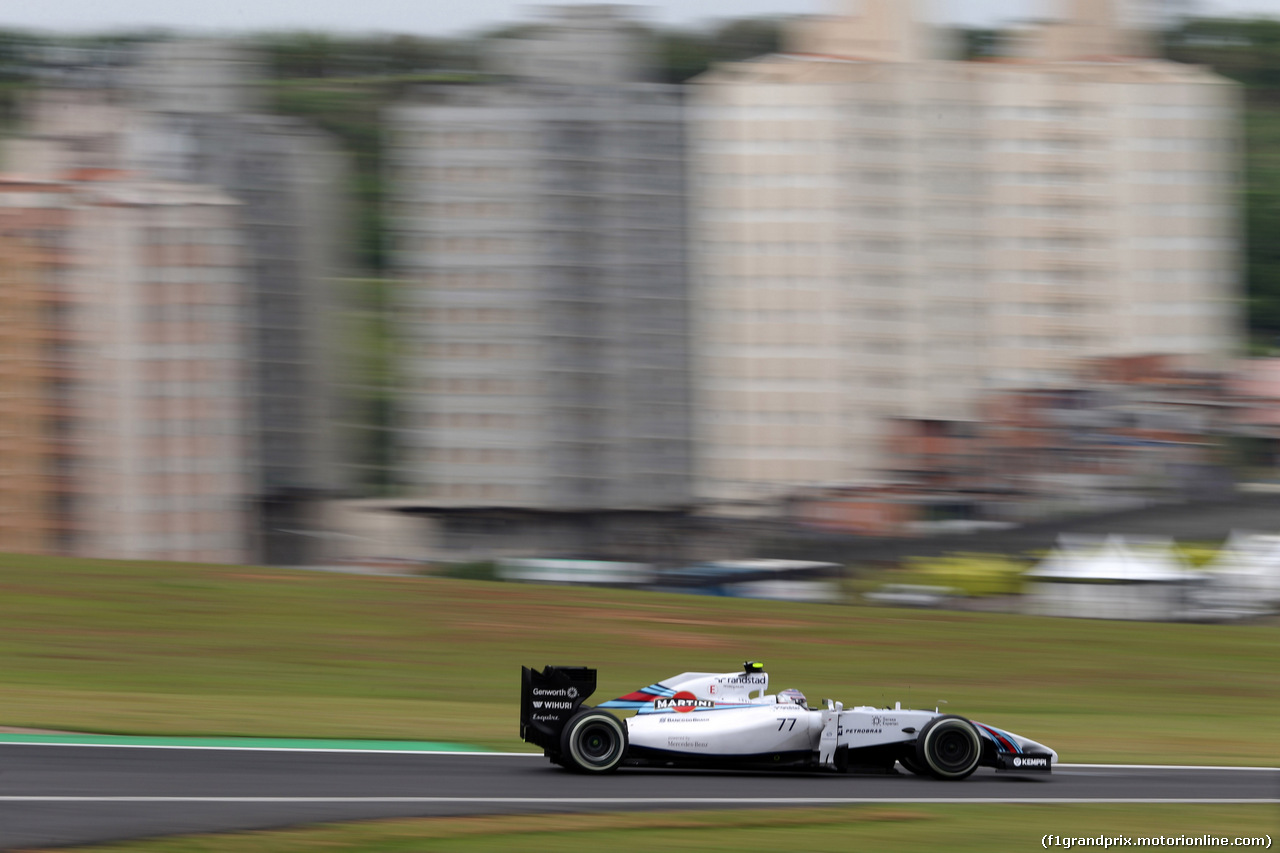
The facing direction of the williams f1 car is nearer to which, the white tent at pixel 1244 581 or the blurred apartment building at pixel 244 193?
the white tent

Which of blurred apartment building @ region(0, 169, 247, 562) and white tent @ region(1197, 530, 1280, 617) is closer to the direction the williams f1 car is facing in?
the white tent

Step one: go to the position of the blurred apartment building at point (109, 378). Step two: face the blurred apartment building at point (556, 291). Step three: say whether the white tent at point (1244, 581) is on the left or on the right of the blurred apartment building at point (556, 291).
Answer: right

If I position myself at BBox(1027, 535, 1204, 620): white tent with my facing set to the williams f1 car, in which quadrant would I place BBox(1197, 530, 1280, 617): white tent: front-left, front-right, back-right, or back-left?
back-left

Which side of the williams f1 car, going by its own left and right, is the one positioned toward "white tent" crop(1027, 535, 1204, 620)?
left

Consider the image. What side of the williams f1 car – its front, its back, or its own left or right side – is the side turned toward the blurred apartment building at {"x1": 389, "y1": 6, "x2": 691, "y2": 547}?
left

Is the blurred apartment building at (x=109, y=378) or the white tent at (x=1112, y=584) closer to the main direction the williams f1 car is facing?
the white tent

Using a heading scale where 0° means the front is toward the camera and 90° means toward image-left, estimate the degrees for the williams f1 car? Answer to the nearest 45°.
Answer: approximately 270°

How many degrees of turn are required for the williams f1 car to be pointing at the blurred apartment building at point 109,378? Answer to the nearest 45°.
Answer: approximately 135° to its left

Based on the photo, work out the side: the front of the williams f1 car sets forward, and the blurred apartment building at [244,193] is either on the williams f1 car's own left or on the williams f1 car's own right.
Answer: on the williams f1 car's own left
